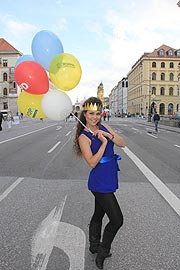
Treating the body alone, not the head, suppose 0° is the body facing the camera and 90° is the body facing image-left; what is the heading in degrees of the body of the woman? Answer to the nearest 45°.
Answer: approximately 315°
